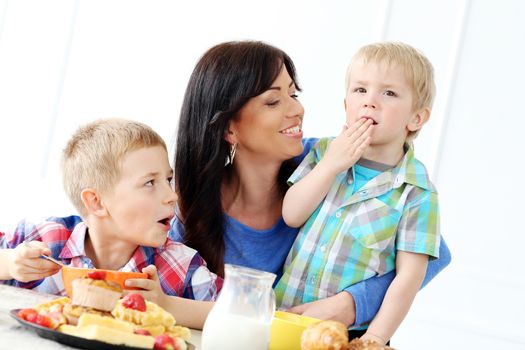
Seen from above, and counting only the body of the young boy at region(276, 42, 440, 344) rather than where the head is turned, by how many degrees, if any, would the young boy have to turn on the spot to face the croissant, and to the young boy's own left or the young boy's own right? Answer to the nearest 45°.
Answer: approximately 45° to the young boy's own left

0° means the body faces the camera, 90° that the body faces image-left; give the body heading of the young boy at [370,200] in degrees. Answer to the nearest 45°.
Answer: approximately 45°
